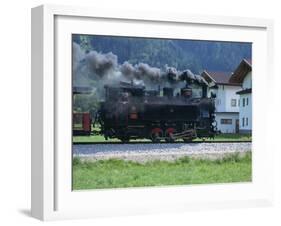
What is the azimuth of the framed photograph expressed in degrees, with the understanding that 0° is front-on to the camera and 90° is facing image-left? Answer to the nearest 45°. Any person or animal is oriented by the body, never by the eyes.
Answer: approximately 315°
